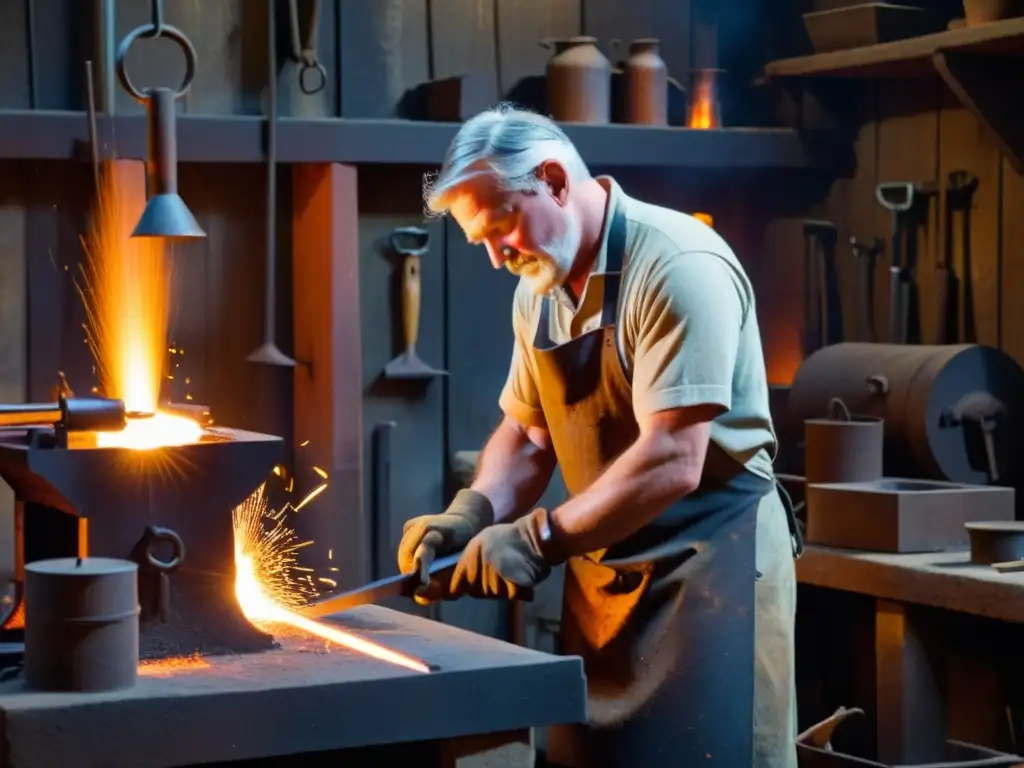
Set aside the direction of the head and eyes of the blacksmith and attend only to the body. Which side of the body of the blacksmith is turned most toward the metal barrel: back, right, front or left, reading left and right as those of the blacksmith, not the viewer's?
back

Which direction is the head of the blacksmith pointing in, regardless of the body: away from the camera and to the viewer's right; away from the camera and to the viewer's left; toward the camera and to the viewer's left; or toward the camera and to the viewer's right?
toward the camera and to the viewer's left

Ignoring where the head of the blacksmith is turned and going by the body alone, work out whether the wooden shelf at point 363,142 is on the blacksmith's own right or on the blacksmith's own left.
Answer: on the blacksmith's own right

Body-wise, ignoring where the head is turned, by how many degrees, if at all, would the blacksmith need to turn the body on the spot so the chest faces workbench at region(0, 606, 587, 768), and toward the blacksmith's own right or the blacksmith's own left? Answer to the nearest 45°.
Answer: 0° — they already face it

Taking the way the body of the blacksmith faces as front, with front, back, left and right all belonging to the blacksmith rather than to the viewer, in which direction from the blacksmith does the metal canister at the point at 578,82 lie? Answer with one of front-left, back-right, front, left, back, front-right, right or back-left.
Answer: back-right

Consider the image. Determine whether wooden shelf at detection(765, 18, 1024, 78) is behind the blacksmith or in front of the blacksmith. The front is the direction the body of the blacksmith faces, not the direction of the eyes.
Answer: behind

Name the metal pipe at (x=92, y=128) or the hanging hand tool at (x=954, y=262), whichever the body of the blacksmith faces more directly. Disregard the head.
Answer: the metal pipe

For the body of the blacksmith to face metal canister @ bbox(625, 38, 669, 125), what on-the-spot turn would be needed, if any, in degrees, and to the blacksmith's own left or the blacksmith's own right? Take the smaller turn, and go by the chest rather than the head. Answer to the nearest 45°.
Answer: approximately 135° to the blacksmith's own right

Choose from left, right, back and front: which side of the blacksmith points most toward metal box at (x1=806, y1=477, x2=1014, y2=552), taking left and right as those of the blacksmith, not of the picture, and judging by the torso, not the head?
back

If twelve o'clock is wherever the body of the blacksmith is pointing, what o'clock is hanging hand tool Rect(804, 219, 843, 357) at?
The hanging hand tool is roughly at 5 o'clock from the blacksmith.

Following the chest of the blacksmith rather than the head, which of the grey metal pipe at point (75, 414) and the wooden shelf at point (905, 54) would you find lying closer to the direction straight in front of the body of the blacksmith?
the grey metal pipe

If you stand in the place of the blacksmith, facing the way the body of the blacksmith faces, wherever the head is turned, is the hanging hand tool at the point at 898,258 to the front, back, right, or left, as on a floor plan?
back

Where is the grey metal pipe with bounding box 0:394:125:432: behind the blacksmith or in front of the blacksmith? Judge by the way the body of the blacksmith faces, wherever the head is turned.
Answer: in front

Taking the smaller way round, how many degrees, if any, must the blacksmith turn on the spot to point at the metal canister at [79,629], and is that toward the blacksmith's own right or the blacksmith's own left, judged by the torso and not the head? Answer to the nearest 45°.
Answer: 0° — they already face it

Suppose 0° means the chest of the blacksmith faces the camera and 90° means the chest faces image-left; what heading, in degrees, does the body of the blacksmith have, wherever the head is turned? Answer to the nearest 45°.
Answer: approximately 45°

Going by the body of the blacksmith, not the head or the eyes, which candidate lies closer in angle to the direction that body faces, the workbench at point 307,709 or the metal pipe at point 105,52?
the workbench
